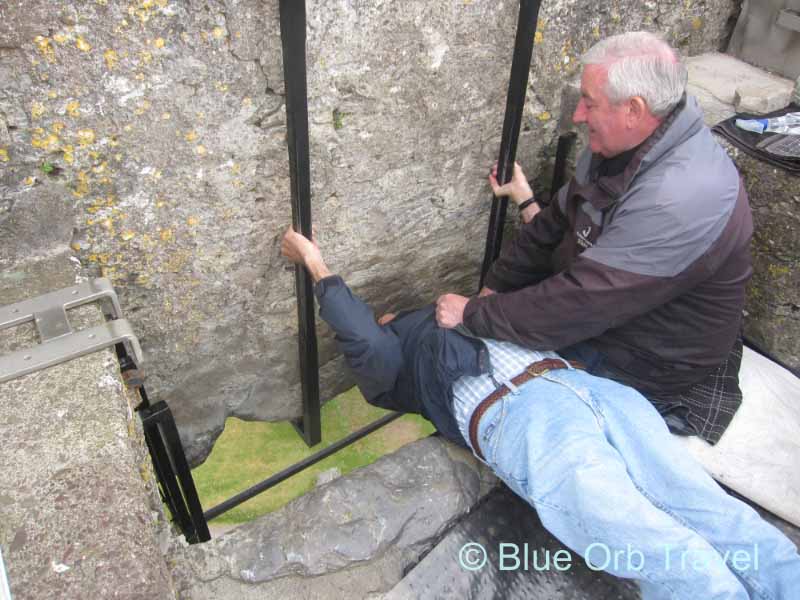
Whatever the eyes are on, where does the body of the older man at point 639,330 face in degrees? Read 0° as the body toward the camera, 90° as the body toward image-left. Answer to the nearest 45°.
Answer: approximately 90°

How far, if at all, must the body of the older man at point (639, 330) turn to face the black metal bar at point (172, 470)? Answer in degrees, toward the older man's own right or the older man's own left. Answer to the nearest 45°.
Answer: approximately 45° to the older man's own left

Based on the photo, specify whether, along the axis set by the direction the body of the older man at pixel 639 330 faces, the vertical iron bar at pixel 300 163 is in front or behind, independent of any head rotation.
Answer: in front

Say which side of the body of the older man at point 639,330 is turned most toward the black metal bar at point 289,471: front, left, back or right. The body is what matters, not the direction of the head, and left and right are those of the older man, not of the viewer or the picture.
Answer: front

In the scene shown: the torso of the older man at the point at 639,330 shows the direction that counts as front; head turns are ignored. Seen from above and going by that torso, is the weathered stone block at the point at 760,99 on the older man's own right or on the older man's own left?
on the older man's own right

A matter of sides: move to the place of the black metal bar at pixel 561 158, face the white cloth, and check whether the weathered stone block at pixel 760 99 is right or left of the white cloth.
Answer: left

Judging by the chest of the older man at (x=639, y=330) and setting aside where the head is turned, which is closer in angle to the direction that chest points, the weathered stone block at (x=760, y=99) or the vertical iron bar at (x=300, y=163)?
the vertical iron bar

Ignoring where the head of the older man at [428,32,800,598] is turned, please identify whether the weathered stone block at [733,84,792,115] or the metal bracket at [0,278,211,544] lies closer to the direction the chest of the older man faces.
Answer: the metal bracket

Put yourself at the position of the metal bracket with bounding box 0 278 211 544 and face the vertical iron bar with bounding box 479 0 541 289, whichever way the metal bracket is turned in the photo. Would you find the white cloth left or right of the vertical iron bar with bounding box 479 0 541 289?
right
